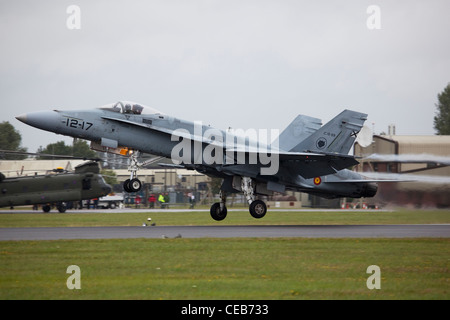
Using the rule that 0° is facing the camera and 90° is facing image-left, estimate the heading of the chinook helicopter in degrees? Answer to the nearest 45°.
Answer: approximately 270°

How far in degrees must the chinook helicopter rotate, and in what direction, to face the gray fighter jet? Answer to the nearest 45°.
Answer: approximately 90° to its right

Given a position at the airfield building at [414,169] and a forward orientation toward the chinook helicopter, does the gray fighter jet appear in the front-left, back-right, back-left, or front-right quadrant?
front-left

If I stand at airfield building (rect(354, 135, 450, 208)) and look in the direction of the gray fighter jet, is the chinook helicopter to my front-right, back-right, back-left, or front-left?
front-right
